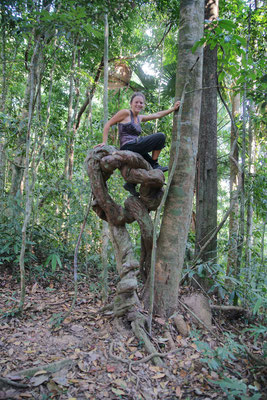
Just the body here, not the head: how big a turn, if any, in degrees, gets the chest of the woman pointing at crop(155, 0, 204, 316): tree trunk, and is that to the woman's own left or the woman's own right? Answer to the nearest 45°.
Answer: approximately 45° to the woman's own left

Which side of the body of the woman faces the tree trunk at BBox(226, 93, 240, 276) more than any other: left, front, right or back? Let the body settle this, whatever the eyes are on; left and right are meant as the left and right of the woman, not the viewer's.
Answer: left

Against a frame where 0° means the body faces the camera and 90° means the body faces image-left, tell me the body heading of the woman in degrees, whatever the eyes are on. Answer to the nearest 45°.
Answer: approximately 315°

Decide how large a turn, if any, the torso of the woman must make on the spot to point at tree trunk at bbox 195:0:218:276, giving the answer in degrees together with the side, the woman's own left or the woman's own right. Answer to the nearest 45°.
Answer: approximately 90° to the woman's own left
